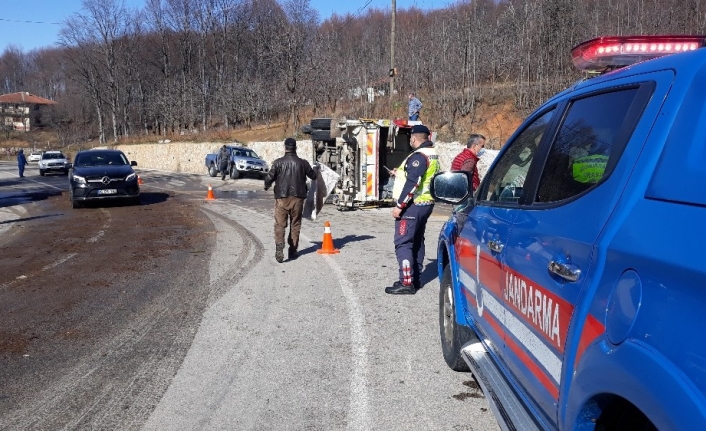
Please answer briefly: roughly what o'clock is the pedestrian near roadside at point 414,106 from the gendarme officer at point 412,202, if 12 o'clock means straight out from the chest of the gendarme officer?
The pedestrian near roadside is roughly at 3 o'clock from the gendarme officer.

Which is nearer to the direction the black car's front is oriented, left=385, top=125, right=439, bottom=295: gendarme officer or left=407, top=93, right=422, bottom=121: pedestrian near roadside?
the gendarme officer

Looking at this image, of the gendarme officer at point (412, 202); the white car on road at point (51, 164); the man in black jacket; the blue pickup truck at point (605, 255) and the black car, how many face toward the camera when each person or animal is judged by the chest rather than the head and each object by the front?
2

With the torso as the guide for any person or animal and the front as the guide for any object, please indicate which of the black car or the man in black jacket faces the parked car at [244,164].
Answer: the man in black jacket

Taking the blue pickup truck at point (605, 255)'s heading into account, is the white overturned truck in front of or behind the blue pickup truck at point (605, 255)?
in front

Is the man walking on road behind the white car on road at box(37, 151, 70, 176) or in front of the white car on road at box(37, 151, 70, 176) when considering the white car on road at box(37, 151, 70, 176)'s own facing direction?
in front

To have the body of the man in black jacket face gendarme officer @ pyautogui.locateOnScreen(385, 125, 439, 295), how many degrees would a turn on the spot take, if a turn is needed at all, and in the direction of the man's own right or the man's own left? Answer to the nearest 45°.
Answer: approximately 135° to the man's own right

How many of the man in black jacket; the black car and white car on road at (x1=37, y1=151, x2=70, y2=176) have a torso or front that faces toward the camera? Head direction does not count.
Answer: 2

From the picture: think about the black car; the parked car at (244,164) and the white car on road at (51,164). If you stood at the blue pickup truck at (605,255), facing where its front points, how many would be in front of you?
3

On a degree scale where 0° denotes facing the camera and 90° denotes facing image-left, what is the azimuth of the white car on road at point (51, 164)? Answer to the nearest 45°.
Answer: approximately 0°

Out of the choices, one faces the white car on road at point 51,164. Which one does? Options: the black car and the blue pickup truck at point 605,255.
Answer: the blue pickup truck

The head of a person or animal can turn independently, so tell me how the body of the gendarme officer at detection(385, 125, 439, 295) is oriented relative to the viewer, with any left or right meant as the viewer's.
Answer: facing to the left of the viewer

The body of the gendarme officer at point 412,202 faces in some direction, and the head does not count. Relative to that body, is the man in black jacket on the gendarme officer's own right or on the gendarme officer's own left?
on the gendarme officer's own right

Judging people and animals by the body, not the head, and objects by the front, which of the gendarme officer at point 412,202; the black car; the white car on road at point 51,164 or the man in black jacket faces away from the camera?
the man in black jacket

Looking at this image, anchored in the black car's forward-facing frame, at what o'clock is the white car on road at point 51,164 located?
The white car on road is roughly at 6 o'clock from the black car.

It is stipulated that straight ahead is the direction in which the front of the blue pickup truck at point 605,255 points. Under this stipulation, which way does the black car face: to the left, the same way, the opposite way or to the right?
the opposite way
